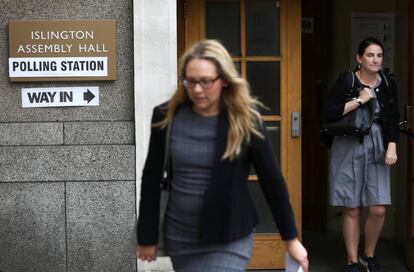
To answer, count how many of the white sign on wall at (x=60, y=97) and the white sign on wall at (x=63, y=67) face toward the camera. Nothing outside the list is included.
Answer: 2

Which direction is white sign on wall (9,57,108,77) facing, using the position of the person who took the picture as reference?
facing the viewer

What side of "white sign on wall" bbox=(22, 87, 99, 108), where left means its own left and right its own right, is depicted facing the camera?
front

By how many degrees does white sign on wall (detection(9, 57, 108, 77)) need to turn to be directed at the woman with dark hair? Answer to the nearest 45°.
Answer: approximately 90° to its left

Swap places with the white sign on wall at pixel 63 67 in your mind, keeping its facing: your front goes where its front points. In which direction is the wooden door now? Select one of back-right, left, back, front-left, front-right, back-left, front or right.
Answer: left

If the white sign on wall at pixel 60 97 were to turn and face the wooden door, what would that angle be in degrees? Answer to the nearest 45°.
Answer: approximately 90° to its left

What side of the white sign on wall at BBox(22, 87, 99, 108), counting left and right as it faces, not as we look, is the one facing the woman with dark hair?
left
